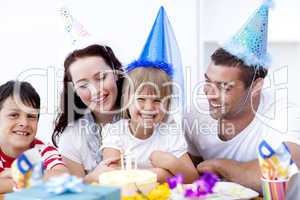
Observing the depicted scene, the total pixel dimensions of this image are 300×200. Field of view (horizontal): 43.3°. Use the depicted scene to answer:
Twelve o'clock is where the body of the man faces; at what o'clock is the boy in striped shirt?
The boy in striped shirt is roughly at 1 o'clock from the man.

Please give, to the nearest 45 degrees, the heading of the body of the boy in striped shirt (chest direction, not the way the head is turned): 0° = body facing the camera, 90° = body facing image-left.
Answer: approximately 0°

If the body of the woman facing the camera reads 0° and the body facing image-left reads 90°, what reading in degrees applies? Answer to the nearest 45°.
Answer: approximately 315°

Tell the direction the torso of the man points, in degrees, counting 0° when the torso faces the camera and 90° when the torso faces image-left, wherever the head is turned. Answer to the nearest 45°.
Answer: approximately 45°

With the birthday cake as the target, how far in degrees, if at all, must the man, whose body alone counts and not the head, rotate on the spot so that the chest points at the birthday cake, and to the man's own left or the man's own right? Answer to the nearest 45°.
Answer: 0° — they already face it
